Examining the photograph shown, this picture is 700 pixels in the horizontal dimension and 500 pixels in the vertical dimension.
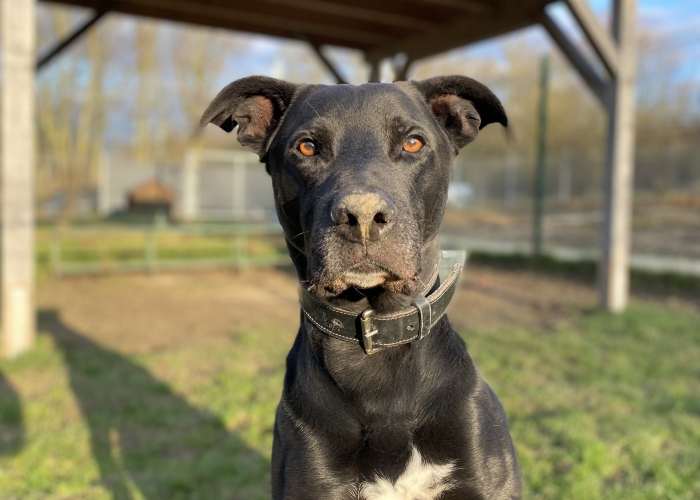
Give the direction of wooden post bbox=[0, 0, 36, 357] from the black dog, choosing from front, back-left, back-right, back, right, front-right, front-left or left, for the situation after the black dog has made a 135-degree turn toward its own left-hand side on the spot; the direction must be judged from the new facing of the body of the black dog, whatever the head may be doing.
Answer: left

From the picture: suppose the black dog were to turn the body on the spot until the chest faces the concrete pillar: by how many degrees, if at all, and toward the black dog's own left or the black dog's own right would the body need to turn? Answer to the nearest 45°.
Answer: approximately 180°

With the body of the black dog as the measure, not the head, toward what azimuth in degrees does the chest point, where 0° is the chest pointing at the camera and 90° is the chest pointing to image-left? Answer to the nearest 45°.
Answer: approximately 0°

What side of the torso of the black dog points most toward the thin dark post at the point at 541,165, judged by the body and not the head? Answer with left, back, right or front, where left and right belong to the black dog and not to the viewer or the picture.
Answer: back

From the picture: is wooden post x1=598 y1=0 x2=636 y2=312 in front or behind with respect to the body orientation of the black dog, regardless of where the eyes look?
behind

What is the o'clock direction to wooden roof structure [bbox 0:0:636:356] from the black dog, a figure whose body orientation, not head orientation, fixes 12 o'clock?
The wooden roof structure is roughly at 6 o'clock from the black dog.

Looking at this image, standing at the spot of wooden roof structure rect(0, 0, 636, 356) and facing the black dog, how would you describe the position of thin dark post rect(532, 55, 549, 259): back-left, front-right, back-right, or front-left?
back-left
